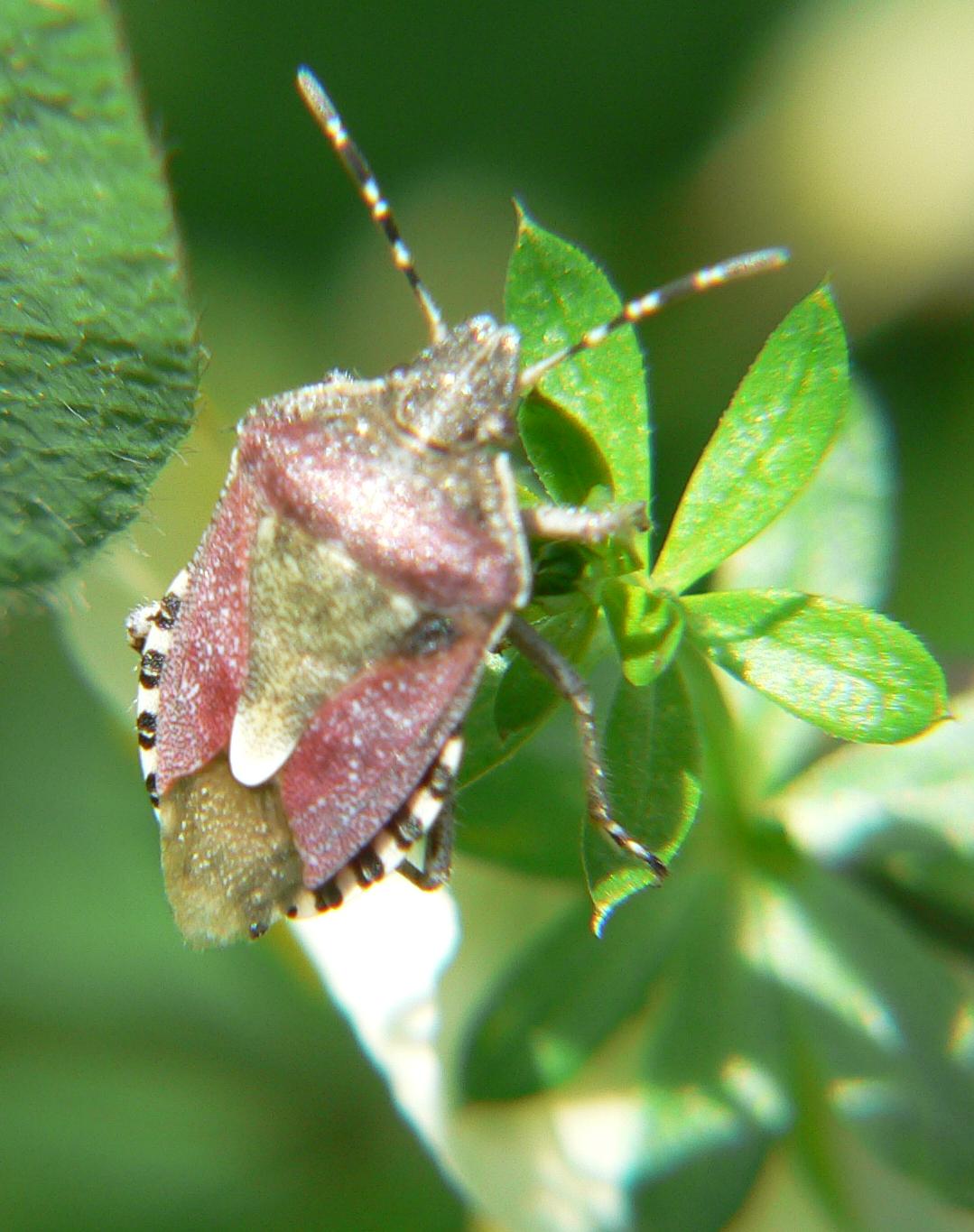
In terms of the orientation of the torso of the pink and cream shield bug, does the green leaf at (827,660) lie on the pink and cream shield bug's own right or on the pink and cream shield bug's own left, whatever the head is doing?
on the pink and cream shield bug's own right

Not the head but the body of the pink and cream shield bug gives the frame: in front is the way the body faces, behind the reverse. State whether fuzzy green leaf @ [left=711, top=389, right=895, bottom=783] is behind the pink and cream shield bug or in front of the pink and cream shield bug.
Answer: in front

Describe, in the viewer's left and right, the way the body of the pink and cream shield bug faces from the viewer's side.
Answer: facing away from the viewer and to the right of the viewer
